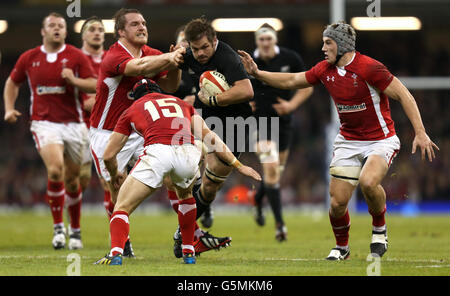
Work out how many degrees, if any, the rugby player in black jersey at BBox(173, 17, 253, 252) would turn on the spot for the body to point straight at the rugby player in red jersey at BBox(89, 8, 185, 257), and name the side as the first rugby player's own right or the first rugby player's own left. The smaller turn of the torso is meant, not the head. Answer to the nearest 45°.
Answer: approximately 45° to the first rugby player's own right

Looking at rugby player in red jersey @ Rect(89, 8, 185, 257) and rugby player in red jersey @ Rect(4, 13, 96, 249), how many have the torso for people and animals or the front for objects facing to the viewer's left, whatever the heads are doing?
0

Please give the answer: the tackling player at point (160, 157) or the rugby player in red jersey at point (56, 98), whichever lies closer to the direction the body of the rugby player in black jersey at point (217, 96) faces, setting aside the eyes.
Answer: the tackling player

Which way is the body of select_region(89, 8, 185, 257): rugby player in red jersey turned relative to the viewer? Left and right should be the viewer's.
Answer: facing the viewer and to the right of the viewer

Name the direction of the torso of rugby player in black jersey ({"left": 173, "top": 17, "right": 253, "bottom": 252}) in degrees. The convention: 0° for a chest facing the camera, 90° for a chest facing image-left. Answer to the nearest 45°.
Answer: approximately 45°

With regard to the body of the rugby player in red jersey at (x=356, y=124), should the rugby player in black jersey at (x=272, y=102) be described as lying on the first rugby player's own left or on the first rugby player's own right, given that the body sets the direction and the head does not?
on the first rugby player's own right

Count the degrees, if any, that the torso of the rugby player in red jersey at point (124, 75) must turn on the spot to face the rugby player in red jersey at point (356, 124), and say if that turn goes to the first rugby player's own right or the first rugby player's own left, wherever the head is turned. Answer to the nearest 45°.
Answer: approximately 45° to the first rugby player's own left

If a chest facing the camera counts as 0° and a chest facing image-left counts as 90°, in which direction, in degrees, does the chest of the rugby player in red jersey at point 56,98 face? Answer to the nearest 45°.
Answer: approximately 0°

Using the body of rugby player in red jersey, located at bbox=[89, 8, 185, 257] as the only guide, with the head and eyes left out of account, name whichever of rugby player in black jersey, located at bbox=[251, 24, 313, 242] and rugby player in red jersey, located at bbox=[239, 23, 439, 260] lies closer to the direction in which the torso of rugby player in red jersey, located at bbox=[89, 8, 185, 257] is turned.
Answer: the rugby player in red jersey

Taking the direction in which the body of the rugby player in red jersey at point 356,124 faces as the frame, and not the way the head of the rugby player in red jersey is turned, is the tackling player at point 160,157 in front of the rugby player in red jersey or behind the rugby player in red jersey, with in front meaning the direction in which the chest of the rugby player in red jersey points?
in front
